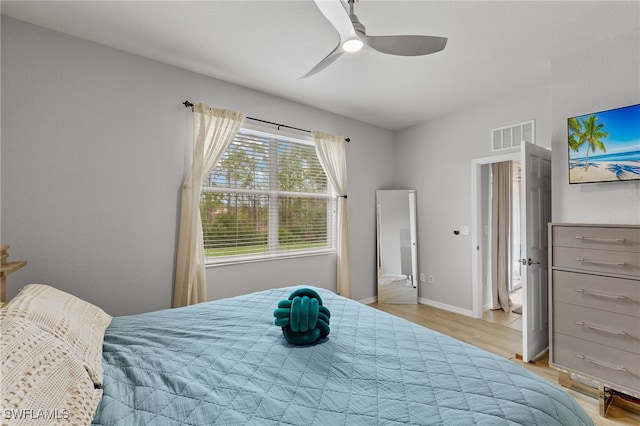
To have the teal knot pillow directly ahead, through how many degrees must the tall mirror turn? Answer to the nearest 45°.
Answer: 0° — it already faces it

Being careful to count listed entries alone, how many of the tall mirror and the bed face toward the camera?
1

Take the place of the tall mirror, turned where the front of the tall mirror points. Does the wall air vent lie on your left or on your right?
on your left

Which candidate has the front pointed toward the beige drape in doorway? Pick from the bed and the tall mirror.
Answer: the bed

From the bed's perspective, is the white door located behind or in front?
in front

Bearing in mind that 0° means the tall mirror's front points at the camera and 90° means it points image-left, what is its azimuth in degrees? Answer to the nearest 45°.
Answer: approximately 0°

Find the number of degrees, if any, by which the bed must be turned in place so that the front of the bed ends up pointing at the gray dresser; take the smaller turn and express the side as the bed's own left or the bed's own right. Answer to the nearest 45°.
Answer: approximately 45° to the bed's own right

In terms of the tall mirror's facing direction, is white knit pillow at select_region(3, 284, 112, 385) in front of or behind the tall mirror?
in front

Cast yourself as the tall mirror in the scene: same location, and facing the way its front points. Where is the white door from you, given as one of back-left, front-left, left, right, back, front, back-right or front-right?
front-left

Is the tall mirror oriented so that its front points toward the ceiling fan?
yes

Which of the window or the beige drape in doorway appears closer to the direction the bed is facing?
the beige drape in doorway

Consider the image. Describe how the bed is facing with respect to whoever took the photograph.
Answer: facing away from the viewer and to the right of the viewer
